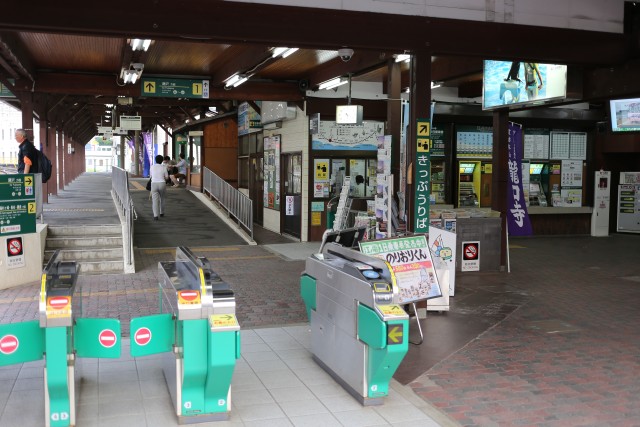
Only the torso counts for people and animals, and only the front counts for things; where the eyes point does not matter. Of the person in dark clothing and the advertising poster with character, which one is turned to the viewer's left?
the person in dark clothing

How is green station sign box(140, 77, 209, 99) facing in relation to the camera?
toward the camera

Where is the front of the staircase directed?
toward the camera

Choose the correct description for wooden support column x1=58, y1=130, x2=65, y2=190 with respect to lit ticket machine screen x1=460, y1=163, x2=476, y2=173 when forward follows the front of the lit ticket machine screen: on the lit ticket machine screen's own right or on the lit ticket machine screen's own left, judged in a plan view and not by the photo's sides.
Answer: on the lit ticket machine screen's own right

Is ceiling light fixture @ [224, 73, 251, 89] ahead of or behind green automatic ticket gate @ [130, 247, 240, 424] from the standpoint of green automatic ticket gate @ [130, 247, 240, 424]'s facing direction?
behind

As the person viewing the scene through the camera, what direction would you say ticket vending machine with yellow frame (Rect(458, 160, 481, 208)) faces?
facing the viewer

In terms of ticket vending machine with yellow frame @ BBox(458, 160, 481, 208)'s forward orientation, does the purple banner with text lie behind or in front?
in front

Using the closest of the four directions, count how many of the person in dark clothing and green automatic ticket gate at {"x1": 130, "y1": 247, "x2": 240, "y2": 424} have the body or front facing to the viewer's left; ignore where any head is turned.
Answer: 1

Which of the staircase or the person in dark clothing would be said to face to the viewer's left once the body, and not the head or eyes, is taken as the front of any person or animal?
the person in dark clothing

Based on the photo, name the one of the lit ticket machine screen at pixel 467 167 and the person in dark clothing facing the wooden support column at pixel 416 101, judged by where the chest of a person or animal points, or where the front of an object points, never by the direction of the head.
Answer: the lit ticket machine screen

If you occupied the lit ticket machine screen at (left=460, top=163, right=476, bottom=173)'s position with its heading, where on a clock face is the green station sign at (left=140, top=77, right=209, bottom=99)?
The green station sign is roughly at 2 o'clock from the lit ticket machine screen.

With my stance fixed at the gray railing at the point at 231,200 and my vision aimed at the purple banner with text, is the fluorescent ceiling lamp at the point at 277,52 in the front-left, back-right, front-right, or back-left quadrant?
front-right
